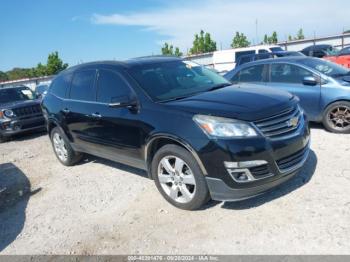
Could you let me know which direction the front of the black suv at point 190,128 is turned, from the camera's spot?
facing the viewer and to the right of the viewer

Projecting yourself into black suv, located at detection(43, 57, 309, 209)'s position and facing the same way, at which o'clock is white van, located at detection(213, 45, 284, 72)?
The white van is roughly at 8 o'clock from the black suv.

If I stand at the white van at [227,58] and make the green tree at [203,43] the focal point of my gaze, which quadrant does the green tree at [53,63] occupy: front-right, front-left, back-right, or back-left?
front-left

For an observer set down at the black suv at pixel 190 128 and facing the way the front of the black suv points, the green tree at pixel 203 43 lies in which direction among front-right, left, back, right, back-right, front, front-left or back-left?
back-left

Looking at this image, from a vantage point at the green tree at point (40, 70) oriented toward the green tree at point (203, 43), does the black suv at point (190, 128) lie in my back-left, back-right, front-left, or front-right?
front-right

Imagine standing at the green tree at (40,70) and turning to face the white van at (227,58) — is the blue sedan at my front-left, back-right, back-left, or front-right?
front-right

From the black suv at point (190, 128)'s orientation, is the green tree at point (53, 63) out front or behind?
behind
